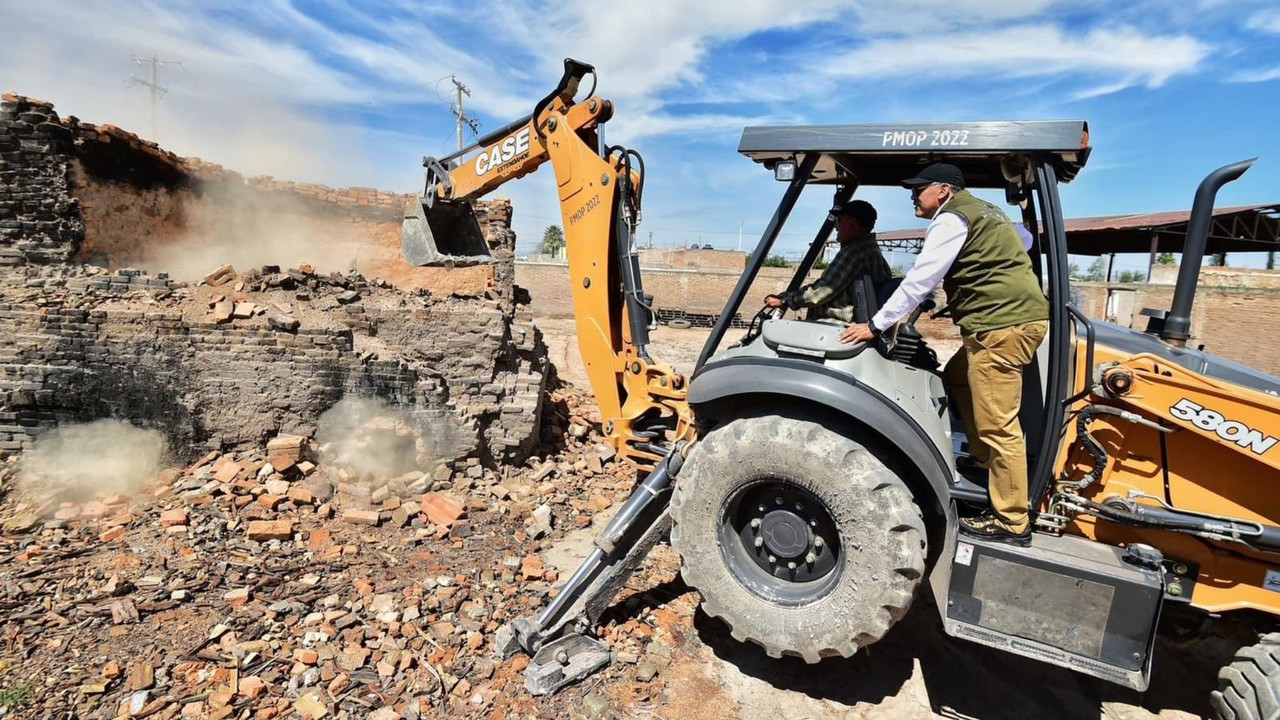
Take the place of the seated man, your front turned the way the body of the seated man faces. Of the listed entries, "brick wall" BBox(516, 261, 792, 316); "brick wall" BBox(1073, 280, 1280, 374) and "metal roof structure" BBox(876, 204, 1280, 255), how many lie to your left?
0

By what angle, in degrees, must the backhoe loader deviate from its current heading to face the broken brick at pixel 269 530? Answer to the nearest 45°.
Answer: approximately 180°

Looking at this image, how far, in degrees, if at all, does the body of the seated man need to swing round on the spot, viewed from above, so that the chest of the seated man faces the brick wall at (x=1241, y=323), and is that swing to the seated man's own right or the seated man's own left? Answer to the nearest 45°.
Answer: approximately 135° to the seated man's own right

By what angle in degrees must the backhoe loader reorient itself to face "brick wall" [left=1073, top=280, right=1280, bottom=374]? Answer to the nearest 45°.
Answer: approximately 45° to its left

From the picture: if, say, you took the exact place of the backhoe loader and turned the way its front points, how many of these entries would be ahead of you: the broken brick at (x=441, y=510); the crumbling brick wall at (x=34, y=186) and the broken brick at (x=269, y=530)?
0

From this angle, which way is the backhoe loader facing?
to the viewer's right

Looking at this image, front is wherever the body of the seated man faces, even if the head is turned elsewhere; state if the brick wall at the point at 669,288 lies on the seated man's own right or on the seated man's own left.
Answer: on the seated man's own right

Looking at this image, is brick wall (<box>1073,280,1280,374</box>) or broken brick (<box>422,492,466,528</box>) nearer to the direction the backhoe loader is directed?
the brick wall

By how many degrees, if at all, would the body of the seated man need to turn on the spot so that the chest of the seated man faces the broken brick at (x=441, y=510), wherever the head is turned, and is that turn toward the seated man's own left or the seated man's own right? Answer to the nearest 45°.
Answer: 0° — they already face it

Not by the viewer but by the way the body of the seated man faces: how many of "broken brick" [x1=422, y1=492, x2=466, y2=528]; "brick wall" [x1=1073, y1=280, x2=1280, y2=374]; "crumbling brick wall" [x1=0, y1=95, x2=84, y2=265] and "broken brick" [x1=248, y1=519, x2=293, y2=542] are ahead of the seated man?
3

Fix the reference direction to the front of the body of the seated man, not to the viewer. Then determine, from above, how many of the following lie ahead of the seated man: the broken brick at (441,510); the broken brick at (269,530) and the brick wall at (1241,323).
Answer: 2

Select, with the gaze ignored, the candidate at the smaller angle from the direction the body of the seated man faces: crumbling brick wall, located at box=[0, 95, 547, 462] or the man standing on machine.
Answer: the crumbling brick wall

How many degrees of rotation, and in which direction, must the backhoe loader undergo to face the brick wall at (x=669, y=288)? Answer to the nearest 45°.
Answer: approximately 90° to its left

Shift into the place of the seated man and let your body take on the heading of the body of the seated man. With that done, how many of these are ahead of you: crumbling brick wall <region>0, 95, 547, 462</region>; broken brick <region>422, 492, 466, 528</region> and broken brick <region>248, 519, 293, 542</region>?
3

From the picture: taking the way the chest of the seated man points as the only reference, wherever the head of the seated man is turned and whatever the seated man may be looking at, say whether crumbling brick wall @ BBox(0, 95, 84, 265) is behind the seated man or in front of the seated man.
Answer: in front

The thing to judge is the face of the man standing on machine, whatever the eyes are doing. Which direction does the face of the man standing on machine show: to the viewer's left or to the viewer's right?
to the viewer's left

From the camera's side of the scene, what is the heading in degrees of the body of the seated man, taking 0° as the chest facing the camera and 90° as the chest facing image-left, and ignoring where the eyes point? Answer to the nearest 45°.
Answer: approximately 90°

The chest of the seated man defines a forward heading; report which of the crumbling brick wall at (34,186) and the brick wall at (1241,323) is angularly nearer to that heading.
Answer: the crumbling brick wall

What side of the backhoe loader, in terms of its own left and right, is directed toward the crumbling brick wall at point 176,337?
back

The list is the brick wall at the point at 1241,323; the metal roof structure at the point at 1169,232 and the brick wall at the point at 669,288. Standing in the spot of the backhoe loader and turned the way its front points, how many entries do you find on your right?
0

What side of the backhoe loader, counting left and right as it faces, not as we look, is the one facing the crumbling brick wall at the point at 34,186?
back
